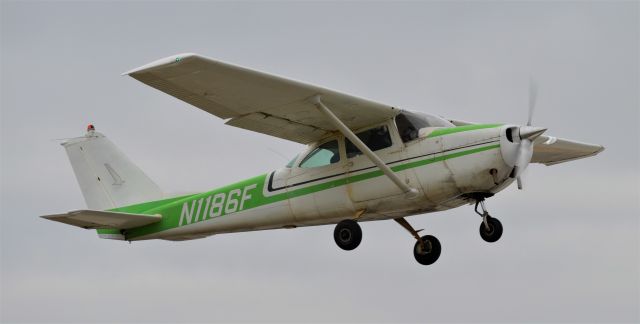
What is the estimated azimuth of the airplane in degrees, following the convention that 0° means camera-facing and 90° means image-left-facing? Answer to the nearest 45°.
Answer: approximately 315°
